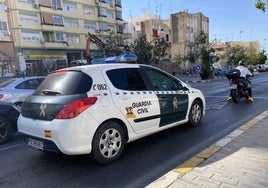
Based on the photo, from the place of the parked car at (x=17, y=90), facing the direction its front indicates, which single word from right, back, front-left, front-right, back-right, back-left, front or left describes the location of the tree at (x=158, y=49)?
front

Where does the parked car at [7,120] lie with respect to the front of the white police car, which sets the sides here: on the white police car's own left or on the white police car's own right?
on the white police car's own left

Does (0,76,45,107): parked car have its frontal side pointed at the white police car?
no

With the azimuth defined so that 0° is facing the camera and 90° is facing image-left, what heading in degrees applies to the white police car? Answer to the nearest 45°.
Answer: approximately 225°

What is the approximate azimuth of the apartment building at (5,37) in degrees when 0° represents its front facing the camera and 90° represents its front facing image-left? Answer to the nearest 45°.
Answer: approximately 315°

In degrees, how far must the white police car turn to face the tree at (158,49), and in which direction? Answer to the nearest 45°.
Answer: approximately 45° to its left

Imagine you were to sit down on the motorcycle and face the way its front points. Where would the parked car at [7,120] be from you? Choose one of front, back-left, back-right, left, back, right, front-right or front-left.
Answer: back

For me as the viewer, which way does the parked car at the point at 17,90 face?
facing away from the viewer and to the right of the viewer

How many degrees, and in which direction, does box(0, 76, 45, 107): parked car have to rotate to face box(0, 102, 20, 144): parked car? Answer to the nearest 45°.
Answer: approximately 135° to its right

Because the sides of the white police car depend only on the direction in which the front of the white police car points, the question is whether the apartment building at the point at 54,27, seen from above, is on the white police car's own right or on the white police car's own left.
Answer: on the white police car's own left

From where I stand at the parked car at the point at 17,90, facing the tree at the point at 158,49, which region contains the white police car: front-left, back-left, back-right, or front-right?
back-right

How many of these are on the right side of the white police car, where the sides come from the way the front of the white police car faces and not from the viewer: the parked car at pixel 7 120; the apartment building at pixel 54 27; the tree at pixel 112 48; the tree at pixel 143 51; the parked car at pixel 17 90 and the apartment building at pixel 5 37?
0

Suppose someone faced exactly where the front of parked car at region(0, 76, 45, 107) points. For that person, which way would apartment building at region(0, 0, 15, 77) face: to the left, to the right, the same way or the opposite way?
to the right

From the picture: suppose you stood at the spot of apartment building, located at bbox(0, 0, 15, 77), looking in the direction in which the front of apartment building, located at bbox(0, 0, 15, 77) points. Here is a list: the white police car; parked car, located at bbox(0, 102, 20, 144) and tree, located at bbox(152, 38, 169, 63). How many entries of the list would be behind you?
0

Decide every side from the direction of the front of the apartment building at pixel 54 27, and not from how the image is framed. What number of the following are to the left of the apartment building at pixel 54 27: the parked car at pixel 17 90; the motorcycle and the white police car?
0

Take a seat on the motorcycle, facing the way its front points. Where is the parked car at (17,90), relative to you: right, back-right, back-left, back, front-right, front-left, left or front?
back

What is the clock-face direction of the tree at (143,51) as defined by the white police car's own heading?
The tree is roughly at 11 o'clock from the white police car.
